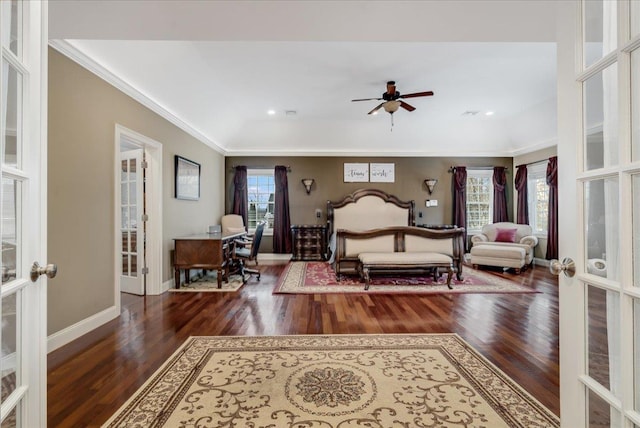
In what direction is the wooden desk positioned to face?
to the viewer's right

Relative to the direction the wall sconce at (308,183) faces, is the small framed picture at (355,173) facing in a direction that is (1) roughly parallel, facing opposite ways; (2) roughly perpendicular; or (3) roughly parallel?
roughly parallel

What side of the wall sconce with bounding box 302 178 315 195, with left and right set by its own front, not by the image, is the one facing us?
front

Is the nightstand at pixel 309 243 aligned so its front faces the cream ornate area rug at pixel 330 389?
yes

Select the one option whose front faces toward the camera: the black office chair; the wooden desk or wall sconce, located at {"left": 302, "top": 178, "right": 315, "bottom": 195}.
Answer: the wall sconce

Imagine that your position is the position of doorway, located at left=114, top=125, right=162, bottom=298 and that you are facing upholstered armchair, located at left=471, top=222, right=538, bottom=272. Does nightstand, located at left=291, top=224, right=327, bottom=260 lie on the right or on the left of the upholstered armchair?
left

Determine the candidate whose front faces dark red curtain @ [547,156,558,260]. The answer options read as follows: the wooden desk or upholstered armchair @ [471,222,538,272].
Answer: the wooden desk

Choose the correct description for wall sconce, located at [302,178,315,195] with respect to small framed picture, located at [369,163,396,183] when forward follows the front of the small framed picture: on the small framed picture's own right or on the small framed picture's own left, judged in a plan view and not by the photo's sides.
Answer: on the small framed picture's own right

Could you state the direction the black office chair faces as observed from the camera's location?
facing to the left of the viewer

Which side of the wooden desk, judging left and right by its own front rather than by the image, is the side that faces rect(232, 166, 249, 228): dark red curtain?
left

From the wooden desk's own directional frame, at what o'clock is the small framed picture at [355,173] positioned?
The small framed picture is roughly at 11 o'clock from the wooden desk.

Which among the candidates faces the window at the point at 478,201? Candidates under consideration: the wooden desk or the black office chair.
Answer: the wooden desk

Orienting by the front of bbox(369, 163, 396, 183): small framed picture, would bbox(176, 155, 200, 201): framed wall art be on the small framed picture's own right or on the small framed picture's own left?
on the small framed picture's own right

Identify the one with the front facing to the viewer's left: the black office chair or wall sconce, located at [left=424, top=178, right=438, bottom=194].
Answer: the black office chair

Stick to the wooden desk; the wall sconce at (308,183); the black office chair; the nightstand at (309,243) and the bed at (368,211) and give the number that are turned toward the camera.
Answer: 3

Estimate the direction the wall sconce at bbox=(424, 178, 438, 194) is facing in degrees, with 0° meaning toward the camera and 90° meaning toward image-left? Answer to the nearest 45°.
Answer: approximately 0°

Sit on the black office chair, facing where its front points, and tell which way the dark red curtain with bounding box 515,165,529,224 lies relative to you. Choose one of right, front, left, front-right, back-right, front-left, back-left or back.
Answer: back

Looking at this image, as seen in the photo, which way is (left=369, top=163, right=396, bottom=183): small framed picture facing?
toward the camera

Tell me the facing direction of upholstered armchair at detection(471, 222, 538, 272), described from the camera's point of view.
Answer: facing the viewer and to the left of the viewer

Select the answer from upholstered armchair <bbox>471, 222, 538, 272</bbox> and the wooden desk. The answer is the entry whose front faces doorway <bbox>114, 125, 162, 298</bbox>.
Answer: the upholstered armchair
